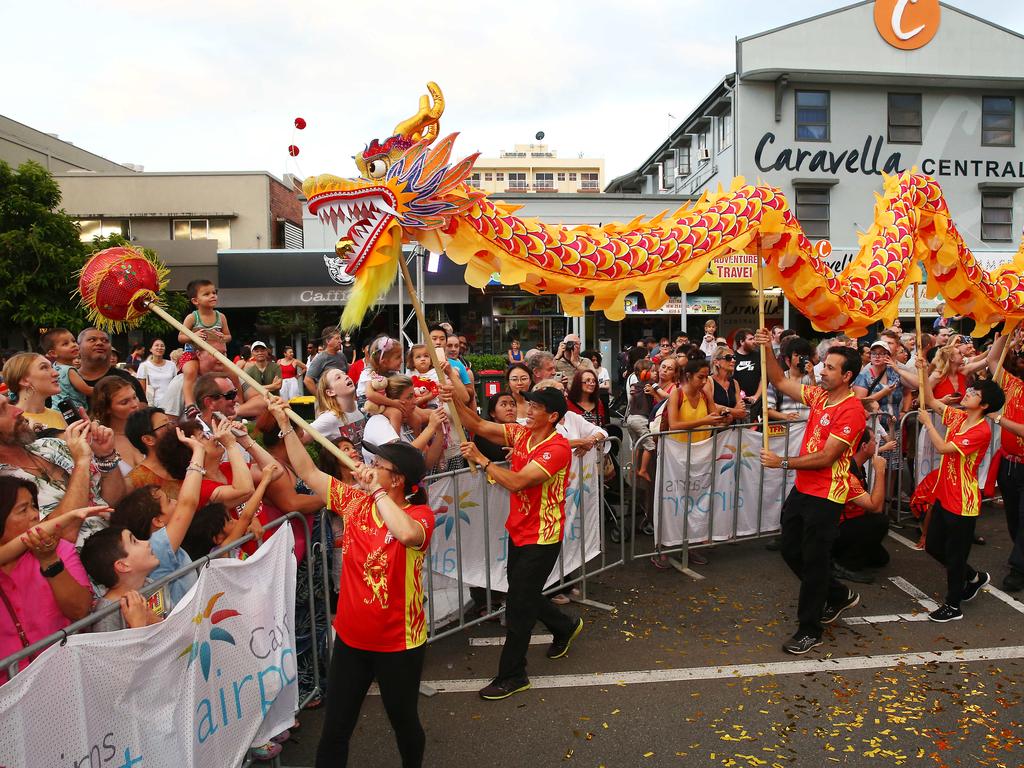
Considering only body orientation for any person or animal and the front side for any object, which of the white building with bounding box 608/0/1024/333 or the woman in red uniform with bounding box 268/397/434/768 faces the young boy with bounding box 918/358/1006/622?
the white building

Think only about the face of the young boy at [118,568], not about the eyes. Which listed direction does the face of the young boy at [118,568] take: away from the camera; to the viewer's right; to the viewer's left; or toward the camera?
to the viewer's right

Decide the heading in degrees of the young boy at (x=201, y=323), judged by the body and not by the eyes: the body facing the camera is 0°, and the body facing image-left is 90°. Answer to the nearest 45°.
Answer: approximately 315°

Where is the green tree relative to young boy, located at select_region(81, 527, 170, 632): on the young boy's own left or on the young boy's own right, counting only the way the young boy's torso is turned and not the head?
on the young boy's own left

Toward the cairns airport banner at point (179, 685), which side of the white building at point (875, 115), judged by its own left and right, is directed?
front

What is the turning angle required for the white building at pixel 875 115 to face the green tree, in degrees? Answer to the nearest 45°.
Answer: approximately 45° to its right

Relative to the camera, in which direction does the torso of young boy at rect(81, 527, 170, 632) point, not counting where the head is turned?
to the viewer's right

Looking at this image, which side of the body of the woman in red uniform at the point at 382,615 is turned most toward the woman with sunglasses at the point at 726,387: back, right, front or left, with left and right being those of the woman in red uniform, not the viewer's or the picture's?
back

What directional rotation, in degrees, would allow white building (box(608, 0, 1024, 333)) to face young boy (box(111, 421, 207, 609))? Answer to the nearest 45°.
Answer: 0° — it already faces them

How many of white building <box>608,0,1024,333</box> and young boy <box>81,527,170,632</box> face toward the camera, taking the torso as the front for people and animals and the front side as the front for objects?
1

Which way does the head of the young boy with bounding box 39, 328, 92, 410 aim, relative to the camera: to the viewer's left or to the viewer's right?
to the viewer's right

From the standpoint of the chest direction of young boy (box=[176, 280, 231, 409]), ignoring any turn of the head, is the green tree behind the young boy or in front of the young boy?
behind

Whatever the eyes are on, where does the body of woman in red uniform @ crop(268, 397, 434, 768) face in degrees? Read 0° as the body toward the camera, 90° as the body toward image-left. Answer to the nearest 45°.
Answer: approximately 45°

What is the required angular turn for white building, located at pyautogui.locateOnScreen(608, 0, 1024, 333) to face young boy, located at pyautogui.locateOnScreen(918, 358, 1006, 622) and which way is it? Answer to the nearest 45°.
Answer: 0° — it already faces them

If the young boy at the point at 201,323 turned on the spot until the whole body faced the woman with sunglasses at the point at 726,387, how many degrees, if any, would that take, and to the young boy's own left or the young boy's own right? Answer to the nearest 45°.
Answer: approximately 45° to the young boy's own left

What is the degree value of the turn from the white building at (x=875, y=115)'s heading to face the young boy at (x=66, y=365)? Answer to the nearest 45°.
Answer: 0° — it already faces them

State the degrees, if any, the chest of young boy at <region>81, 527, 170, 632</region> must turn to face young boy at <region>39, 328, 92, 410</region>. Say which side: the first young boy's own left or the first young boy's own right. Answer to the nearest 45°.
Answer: approximately 90° to the first young boy's own left
